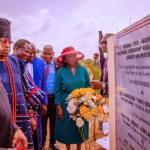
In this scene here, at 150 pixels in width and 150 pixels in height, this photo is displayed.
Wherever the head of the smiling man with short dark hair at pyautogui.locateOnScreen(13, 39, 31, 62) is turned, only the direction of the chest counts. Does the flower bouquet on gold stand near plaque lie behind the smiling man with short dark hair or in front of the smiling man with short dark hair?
in front

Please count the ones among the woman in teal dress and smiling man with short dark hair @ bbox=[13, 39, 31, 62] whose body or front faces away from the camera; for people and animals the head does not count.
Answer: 0

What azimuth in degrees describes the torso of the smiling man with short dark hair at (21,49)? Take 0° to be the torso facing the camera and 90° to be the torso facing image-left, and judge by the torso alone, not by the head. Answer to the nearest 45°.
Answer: approximately 315°

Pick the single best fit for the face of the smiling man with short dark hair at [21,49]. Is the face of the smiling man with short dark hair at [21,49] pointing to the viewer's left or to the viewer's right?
to the viewer's right

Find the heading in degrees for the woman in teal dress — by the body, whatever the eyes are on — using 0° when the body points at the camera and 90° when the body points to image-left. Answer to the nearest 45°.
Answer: approximately 0°

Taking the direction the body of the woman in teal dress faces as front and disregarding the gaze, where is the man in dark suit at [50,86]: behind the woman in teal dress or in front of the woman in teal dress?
behind
